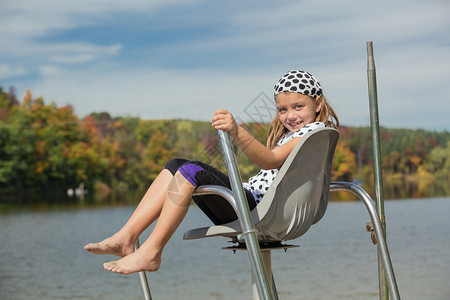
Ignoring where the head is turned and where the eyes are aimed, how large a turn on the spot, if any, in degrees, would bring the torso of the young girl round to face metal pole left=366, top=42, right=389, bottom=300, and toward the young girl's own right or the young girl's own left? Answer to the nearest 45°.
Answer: approximately 135° to the young girl's own right

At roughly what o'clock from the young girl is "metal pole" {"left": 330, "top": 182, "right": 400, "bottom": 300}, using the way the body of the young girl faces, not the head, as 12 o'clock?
The metal pole is roughly at 6 o'clock from the young girl.

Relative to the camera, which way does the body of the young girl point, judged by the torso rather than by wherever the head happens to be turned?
to the viewer's left

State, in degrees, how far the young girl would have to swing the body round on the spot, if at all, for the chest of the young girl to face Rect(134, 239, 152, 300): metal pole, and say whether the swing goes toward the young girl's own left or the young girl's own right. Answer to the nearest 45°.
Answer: approximately 45° to the young girl's own right
